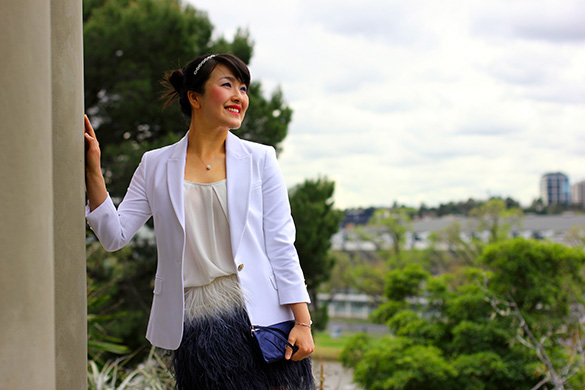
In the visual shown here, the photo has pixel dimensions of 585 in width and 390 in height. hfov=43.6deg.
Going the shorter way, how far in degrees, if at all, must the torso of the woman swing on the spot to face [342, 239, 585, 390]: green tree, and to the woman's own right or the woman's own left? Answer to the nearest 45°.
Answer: approximately 135° to the woman's own left

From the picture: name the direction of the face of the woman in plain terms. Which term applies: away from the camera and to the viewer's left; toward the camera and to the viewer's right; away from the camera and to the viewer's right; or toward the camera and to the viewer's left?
toward the camera and to the viewer's right

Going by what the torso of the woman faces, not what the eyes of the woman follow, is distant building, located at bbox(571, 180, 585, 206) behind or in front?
behind

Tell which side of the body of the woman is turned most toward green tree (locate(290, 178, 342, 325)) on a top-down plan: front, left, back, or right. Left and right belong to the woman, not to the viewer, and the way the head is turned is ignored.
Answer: back

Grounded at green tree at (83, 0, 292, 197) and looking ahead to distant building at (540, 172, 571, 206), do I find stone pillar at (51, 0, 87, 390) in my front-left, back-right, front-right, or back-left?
back-right

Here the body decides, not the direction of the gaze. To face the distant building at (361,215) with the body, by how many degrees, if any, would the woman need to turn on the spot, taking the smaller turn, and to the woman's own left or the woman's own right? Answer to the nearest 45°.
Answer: approximately 180°

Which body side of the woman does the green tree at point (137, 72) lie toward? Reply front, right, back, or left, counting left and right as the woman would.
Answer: back

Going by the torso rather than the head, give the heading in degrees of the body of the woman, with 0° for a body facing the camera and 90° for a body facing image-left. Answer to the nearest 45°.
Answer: approximately 0°
